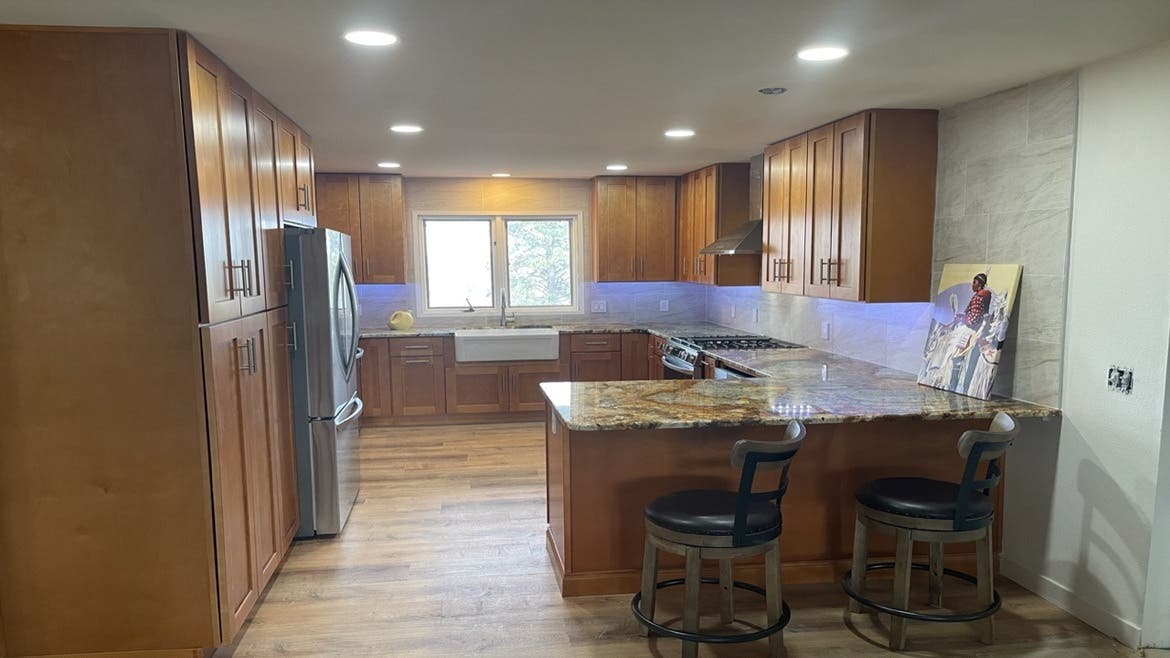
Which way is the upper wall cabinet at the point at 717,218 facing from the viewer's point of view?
to the viewer's left

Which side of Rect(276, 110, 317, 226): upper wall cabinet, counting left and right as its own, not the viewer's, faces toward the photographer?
right

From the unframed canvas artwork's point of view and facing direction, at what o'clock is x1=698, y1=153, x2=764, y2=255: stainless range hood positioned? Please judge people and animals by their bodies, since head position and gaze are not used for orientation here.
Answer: The stainless range hood is roughly at 3 o'clock from the unframed canvas artwork.

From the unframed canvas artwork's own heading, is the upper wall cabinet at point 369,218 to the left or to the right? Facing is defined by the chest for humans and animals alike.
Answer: on its right

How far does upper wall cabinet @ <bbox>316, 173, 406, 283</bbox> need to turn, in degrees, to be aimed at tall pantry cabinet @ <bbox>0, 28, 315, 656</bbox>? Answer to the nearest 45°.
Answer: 0° — it already faces it

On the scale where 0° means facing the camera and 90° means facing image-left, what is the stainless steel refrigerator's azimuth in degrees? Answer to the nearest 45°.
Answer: approximately 270°

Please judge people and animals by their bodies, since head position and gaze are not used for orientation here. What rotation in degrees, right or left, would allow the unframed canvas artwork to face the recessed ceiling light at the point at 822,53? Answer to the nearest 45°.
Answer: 0° — it already faces it

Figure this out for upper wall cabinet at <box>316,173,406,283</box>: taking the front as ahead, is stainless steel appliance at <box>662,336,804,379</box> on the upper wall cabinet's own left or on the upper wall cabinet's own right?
on the upper wall cabinet's own left

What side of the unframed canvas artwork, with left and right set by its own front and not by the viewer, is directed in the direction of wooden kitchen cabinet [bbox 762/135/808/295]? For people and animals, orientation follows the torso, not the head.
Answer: right

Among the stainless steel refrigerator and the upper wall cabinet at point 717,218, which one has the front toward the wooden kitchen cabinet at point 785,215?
the stainless steel refrigerator
